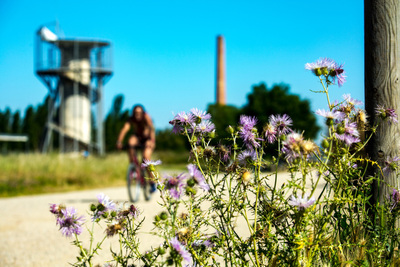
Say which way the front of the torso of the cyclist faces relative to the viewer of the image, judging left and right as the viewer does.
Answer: facing the viewer

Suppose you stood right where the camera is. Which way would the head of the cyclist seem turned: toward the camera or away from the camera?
toward the camera

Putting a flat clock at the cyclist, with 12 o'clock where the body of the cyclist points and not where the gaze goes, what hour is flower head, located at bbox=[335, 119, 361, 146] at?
The flower head is roughly at 12 o'clock from the cyclist.

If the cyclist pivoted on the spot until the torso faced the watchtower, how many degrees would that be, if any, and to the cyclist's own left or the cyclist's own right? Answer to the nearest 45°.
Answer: approximately 180°

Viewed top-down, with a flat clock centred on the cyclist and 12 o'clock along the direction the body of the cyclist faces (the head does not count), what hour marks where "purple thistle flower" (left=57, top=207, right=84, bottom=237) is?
The purple thistle flower is roughly at 12 o'clock from the cyclist.

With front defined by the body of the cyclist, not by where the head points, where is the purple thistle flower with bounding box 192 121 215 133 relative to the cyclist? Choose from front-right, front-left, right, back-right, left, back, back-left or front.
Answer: front

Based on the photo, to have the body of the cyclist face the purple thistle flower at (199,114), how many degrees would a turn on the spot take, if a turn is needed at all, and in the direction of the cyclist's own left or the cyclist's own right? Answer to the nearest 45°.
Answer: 0° — they already face it

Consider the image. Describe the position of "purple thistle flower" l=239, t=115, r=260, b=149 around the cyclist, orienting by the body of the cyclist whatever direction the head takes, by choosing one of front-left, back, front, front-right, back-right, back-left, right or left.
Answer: front

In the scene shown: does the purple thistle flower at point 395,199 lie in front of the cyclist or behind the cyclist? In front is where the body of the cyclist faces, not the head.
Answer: in front

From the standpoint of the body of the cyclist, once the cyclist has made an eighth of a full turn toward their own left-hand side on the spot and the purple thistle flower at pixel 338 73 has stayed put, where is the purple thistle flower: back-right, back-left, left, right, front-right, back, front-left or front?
front-right

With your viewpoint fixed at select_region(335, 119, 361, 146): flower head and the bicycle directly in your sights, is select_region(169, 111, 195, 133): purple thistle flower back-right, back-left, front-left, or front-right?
front-left

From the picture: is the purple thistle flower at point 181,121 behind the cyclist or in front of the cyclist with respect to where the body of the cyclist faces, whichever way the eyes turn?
in front

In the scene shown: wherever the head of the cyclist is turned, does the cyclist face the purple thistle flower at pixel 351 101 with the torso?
yes

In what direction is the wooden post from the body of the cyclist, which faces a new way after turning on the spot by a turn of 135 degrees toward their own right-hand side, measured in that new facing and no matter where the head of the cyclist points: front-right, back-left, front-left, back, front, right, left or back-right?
back-left

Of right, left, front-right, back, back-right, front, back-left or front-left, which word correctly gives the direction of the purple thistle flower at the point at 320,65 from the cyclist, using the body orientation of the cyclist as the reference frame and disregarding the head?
front

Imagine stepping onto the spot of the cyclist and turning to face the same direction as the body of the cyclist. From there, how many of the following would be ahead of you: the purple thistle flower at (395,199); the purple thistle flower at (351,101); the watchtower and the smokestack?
2
